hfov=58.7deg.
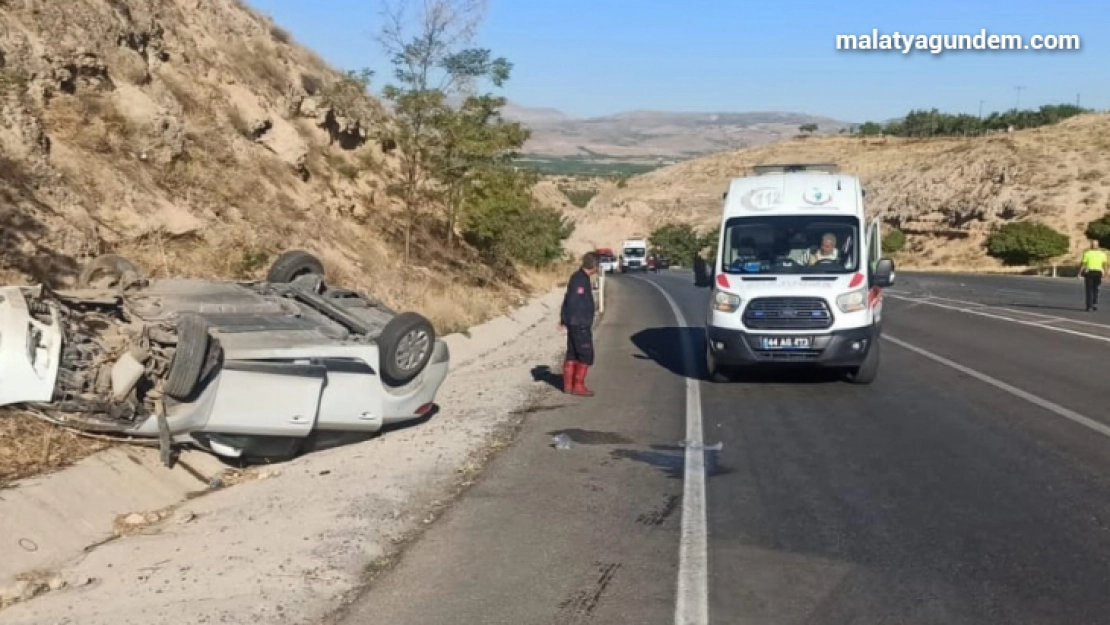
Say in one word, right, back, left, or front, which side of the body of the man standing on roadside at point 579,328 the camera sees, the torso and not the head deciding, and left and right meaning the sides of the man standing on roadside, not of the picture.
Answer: right

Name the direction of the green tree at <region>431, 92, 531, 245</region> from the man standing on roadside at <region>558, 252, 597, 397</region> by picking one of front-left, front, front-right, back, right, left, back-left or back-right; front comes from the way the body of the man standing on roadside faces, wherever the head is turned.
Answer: left

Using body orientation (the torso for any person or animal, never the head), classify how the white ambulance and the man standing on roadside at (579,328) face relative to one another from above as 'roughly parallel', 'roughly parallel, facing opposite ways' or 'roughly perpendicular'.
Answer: roughly perpendicular

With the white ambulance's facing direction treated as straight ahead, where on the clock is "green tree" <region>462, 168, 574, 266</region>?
The green tree is roughly at 5 o'clock from the white ambulance.

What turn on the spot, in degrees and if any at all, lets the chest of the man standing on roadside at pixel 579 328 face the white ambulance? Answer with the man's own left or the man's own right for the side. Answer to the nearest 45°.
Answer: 0° — they already face it

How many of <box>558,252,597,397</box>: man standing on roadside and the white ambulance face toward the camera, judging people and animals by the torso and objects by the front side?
1

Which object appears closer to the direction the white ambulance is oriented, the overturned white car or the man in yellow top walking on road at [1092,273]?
the overturned white car

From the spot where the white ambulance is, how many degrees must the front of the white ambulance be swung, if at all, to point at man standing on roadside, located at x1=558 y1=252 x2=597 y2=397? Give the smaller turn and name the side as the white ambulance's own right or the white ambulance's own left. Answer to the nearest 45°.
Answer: approximately 90° to the white ambulance's own right

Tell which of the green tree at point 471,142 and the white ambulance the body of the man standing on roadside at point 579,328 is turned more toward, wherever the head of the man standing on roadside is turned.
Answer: the white ambulance

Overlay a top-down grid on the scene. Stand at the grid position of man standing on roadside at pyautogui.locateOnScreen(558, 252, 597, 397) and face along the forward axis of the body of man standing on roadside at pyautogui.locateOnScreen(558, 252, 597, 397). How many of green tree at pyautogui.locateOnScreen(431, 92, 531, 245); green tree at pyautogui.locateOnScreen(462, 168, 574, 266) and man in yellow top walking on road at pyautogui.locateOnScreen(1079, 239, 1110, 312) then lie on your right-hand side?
0

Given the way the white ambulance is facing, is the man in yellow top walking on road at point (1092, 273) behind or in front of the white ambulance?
behind

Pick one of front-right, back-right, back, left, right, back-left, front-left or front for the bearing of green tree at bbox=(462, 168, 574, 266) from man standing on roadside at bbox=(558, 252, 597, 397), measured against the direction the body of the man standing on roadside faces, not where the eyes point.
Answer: left

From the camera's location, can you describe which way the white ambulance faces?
facing the viewer

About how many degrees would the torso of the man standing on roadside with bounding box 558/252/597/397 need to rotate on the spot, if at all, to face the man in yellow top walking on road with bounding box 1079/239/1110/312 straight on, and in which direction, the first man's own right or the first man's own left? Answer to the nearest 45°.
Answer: approximately 45° to the first man's own left

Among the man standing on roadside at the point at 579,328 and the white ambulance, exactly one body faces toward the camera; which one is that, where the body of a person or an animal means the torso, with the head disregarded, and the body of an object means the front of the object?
the white ambulance
